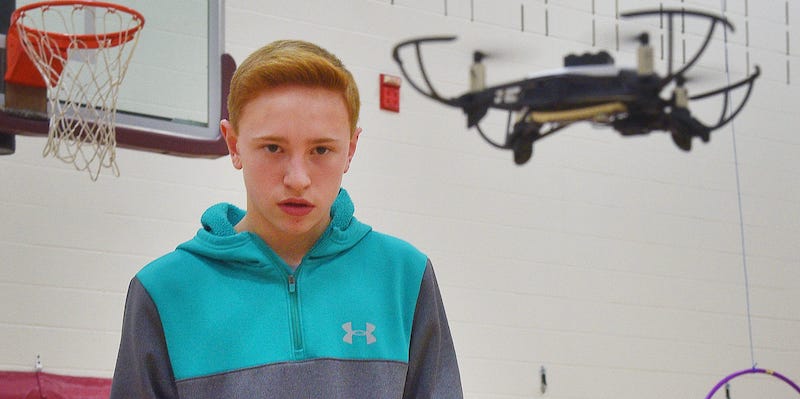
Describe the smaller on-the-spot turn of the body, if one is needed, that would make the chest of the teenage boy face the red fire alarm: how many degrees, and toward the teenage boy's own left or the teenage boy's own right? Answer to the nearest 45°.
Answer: approximately 180°

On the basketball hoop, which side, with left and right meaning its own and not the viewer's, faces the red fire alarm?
left

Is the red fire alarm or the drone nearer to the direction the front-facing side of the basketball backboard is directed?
the drone

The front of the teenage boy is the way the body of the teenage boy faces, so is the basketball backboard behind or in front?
behind

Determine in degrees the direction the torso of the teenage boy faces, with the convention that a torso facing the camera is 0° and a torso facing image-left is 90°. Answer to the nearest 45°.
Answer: approximately 0°

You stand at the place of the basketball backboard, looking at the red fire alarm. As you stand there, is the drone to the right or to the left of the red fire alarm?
right

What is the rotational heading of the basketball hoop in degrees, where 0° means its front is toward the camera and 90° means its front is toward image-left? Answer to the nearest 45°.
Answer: approximately 315°

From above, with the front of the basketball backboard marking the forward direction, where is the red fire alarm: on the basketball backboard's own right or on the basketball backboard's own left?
on the basketball backboard's own left
